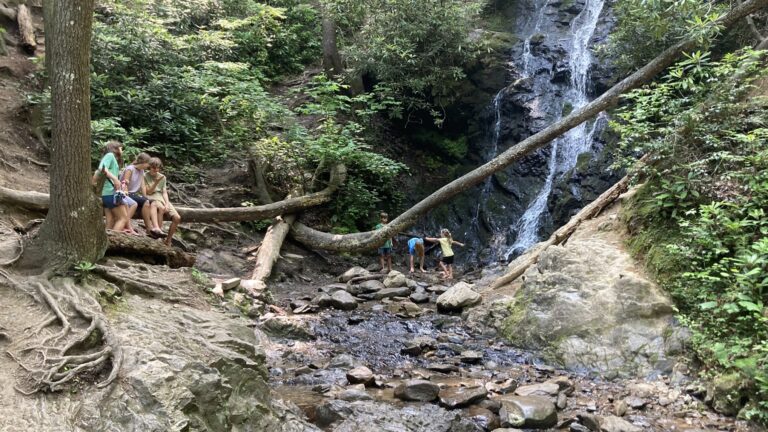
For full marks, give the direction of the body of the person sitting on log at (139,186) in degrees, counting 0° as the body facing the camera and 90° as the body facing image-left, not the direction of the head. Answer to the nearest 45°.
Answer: approximately 315°

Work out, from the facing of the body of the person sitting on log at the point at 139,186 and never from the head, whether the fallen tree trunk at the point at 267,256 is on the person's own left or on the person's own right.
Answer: on the person's own left

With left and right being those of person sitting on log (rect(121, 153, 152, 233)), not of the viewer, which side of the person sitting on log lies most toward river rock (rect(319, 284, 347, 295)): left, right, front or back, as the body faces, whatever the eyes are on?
left

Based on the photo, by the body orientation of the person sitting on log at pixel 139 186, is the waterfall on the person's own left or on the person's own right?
on the person's own left

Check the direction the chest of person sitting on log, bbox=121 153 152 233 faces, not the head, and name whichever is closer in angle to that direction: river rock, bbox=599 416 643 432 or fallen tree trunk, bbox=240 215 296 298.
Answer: the river rock
